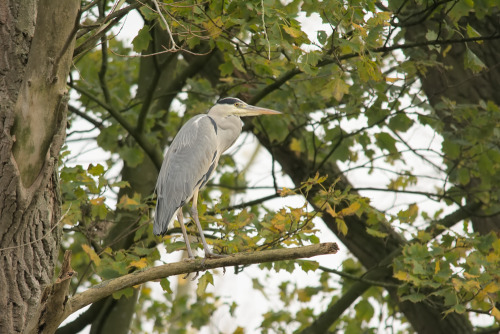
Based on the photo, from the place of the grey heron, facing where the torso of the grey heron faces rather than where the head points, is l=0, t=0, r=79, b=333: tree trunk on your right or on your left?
on your right

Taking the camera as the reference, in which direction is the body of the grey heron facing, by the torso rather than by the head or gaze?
to the viewer's right
